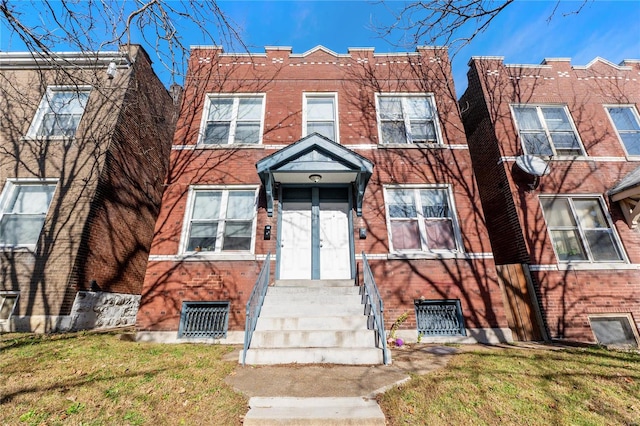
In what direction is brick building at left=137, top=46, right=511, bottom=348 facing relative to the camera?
toward the camera

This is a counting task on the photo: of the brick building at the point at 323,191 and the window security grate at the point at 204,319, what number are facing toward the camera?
2

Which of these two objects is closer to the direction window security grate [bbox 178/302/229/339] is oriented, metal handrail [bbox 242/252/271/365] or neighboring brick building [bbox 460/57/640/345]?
the metal handrail

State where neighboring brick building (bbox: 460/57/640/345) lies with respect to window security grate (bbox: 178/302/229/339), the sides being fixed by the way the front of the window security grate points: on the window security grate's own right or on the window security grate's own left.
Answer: on the window security grate's own left

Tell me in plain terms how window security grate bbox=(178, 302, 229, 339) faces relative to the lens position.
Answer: facing the viewer

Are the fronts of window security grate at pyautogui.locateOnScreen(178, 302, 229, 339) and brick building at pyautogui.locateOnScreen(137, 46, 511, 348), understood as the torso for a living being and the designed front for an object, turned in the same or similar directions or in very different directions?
same or similar directions

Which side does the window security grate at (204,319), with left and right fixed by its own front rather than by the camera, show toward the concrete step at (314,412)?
front

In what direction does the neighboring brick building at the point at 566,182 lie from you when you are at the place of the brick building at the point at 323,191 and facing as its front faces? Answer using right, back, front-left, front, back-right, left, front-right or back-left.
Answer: left

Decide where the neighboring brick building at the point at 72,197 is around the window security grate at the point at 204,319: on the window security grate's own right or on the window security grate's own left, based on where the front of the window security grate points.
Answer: on the window security grate's own right

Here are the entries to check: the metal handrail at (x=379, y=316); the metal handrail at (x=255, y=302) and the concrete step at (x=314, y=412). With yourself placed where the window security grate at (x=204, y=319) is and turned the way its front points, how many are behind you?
0

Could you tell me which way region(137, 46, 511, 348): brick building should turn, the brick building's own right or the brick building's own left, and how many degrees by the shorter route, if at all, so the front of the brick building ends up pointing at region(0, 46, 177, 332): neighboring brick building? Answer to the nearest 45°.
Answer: approximately 90° to the brick building's own right
